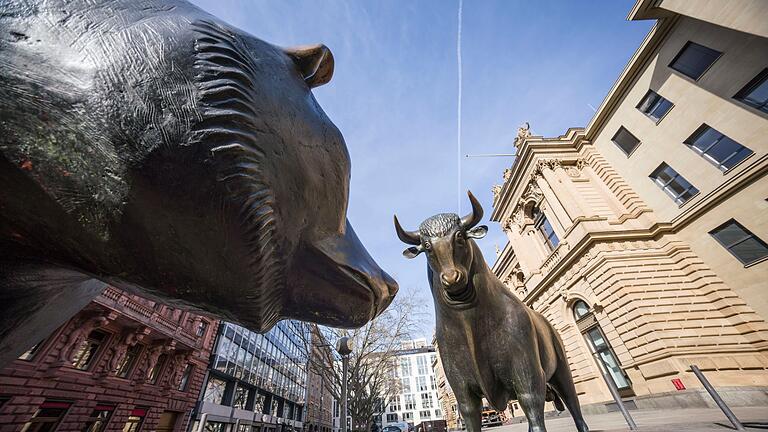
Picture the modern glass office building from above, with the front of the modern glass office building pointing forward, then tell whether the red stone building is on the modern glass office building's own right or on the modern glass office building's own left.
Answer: on the modern glass office building's own right

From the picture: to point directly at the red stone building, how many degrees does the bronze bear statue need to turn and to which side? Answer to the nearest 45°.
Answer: approximately 45° to its left

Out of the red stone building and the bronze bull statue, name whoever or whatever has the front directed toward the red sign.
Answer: the red stone building

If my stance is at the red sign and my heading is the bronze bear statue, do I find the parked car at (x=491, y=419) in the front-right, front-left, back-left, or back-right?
back-right

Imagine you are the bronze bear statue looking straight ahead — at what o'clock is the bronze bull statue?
The bronze bull statue is roughly at 1 o'clock from the bronze bear statue.

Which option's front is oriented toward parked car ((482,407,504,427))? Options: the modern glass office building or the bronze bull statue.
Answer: the modern glass office building

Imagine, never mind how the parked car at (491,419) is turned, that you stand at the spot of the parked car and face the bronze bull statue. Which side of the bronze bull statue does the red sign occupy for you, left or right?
left

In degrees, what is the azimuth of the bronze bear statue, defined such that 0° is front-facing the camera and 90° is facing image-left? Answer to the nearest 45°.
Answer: approximately 225°

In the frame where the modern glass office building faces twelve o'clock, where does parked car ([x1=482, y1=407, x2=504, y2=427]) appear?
The parked car is roughly at 12 o'clock from the modern glass office building.
